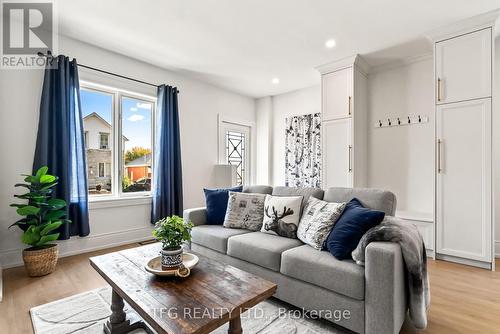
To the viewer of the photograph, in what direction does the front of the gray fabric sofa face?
facing the viewer and to the left of the viewer

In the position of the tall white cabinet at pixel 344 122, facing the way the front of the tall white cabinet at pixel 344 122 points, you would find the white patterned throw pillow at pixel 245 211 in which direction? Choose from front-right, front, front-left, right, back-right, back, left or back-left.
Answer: front

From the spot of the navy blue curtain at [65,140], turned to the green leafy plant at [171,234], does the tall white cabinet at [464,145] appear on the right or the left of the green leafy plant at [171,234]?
left

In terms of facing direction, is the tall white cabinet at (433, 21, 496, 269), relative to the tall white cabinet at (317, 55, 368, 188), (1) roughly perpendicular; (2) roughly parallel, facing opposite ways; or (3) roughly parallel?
roughly parallel

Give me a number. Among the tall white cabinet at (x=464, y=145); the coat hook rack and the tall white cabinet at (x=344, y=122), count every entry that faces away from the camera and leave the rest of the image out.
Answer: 0

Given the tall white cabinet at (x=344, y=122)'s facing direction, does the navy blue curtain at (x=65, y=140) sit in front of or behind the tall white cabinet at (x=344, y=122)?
in front

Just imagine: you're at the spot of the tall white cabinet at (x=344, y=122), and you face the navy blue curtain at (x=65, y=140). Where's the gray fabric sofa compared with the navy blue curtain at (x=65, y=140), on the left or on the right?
left

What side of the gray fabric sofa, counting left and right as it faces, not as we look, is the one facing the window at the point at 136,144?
right

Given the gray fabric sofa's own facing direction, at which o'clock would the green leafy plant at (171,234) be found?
The green leafy plant is roughly at 1 o'clock from the gray fabric sofa.

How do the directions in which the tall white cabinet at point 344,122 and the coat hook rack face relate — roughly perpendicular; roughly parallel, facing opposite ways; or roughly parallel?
roughly parallel

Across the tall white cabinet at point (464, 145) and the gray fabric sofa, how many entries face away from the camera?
0

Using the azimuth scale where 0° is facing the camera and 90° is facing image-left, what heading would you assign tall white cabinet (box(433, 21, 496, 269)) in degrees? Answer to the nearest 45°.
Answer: approximately 45°

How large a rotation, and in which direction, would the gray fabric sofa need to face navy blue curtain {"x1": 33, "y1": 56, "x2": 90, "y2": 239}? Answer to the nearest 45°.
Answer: approximately 45° to its right

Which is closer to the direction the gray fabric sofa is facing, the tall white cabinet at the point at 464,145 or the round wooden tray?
the round wooden tray
